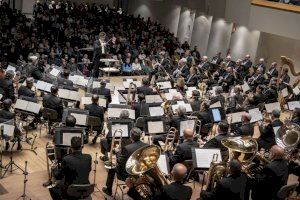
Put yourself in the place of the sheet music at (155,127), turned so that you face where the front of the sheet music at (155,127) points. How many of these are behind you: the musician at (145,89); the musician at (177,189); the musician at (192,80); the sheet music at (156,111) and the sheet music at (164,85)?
4

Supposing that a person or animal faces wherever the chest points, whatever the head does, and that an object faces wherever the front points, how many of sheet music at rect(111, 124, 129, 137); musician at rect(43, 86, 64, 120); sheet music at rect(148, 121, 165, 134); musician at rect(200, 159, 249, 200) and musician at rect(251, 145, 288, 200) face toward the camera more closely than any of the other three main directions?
2

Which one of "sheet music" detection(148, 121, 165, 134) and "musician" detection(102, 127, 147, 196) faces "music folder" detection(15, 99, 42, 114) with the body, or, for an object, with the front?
the musician

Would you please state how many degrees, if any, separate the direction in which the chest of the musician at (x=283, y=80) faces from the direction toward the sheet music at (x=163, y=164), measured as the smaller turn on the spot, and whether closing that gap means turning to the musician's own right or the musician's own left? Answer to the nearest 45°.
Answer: approximately 90° to the musician's own left

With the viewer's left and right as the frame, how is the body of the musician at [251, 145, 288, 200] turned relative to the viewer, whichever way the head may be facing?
facing away from the viewer and to the left of the viewer

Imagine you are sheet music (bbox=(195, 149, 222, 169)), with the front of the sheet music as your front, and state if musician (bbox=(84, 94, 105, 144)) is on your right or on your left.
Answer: on your right

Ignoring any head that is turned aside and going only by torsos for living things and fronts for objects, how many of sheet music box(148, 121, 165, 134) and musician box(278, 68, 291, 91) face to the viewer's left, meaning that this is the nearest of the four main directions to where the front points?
1

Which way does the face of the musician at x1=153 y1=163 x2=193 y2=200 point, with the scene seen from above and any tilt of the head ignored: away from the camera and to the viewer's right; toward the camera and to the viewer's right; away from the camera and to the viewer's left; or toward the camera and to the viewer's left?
away from the camera and to the viewer's left

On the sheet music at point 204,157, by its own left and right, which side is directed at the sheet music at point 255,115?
back

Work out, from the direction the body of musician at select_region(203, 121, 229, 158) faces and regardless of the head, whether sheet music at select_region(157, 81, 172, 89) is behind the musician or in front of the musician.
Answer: in front

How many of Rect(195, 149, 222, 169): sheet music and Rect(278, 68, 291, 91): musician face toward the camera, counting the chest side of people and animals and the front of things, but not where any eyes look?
1

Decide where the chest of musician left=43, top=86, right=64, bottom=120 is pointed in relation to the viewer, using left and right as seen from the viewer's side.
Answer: facing away from the viewer and to the right of the viewer

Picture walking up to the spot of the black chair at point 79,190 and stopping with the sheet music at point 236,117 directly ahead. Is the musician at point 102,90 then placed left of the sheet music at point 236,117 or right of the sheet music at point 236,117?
left
